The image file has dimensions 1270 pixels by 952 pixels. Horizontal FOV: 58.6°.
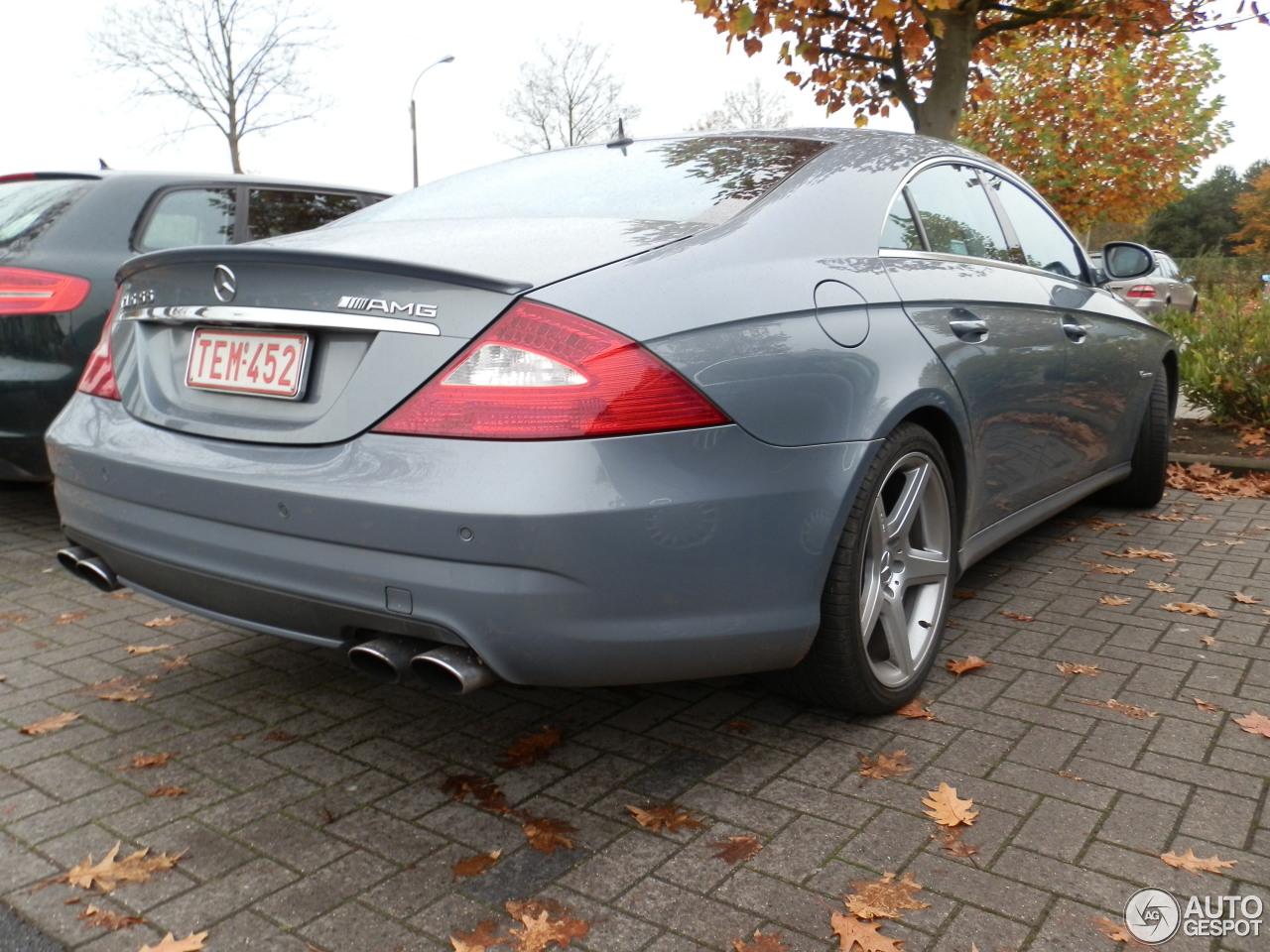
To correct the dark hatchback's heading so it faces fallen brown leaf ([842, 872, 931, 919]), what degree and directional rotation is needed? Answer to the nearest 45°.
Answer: approximately 90° to its right

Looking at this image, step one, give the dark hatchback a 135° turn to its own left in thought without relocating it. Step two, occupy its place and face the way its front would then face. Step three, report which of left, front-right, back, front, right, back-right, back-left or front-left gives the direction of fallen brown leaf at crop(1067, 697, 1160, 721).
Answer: back-left

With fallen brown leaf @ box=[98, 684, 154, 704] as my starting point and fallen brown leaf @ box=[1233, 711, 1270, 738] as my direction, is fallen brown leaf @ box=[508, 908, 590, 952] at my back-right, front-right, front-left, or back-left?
front-right

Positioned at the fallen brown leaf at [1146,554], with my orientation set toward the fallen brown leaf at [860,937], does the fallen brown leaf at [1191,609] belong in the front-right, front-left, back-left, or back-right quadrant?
front-left

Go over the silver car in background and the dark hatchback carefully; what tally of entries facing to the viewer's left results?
0

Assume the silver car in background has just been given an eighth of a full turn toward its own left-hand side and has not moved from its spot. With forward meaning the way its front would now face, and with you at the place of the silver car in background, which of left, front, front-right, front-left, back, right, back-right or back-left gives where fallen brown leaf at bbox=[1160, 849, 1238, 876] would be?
back

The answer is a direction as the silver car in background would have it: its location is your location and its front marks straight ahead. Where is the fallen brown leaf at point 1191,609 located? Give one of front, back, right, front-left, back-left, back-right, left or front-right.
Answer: back-right

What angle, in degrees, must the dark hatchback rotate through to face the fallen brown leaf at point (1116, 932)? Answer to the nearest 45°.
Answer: approximately 90° to its right

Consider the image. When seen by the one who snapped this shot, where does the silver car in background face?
facing away from the viewer and to the right of the viewer

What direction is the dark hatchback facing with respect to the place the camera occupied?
facing away from the viewer and to the right of the viewer
